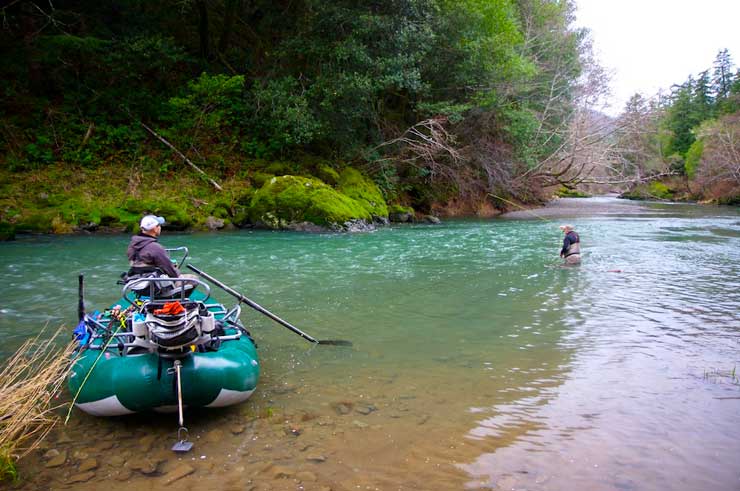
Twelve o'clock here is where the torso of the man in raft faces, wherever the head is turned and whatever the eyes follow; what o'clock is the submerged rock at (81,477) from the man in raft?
The submerged rock is roughly at 5 o'clock from the man in raft.

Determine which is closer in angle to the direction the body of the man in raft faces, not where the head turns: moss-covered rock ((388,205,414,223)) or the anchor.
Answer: the moss-covered rock

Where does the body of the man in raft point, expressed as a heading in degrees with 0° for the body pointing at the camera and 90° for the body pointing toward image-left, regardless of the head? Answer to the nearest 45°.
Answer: approximately 225°

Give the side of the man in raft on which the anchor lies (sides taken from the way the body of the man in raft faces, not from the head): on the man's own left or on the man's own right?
on the man's own right

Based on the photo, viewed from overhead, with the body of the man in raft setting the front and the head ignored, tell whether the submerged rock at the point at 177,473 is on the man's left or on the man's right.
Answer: on the man's right

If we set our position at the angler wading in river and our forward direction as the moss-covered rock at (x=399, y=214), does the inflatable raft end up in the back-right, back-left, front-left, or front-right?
back-left

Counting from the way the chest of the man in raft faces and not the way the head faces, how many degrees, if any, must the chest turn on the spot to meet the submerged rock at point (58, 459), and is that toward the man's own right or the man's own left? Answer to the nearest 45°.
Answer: approximately 135° to the man's own right

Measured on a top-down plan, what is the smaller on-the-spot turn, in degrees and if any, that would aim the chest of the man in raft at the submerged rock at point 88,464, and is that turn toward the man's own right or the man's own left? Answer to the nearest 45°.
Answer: approximately 135° to the man's own right

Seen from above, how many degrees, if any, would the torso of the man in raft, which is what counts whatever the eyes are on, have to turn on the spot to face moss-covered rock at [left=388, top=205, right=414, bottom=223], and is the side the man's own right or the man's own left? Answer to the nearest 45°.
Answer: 0° — they already face it
